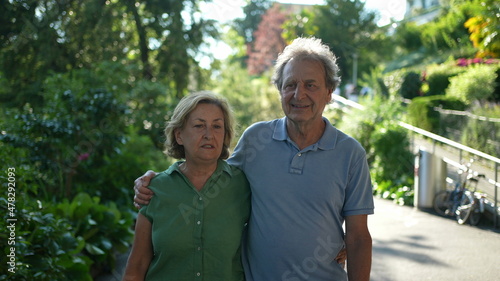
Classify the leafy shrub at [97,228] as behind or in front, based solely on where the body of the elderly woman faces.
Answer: behind

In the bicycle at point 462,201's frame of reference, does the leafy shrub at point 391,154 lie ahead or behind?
behind

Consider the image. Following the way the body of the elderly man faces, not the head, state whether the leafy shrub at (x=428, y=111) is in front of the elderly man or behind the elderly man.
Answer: behind

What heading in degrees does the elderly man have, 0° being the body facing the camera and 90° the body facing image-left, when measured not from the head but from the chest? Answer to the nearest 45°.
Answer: approximately 0°

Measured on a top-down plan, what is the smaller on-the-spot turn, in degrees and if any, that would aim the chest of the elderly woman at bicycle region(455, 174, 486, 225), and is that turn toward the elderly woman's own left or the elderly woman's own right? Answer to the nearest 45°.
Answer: approximately 135° to the elderly woman's own left

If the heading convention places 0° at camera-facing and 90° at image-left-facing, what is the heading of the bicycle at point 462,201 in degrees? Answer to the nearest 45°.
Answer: approximately 315°

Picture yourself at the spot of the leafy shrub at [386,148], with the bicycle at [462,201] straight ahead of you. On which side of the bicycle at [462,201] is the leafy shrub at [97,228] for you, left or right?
right
